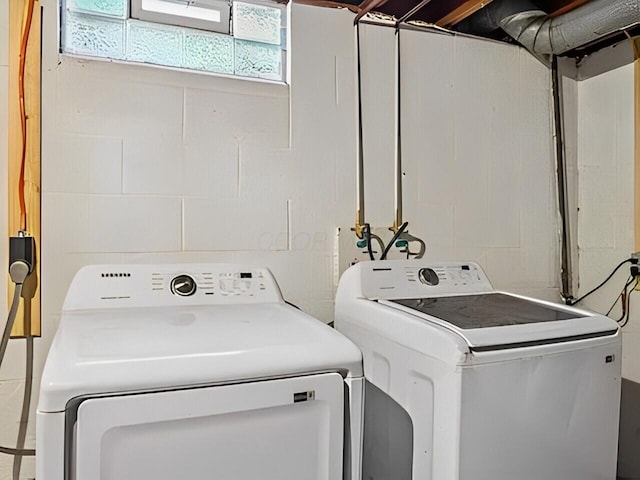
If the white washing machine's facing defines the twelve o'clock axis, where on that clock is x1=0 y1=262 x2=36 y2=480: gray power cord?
The gray power cord is roughly at 4 o'clock from the white washing machine.

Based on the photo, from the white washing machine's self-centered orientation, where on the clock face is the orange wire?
The orange wire is roughly at 4 o'clock from the white washing machine.

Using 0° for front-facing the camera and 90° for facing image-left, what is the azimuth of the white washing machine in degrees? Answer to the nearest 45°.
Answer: approximately 315°

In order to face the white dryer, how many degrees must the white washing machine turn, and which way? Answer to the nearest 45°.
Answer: approximately 90° to its right

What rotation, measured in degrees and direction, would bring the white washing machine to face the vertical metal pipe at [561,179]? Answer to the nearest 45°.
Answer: approximately 135° to its left

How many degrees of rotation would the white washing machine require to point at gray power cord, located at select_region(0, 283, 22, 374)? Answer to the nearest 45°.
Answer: approximately 135° to its right

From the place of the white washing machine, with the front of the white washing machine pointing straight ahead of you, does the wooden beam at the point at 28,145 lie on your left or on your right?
on your right
